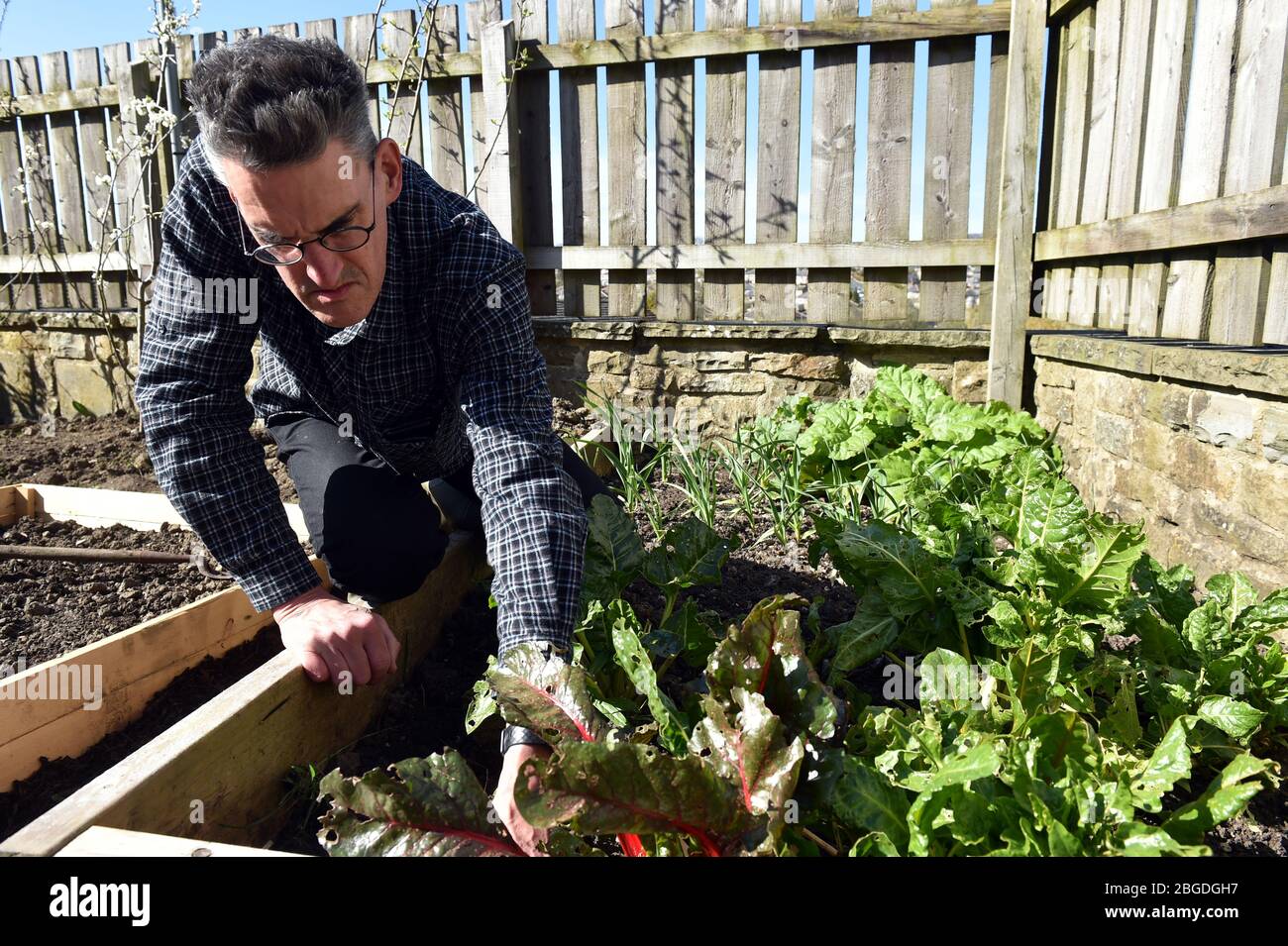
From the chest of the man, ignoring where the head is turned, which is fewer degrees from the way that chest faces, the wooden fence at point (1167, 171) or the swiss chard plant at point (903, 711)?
the swiss chard plant

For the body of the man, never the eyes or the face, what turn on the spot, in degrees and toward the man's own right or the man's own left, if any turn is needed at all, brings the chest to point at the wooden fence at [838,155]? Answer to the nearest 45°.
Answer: approximately 135° to the man's own left

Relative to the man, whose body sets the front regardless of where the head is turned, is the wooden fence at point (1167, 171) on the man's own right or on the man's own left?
on the man's own left

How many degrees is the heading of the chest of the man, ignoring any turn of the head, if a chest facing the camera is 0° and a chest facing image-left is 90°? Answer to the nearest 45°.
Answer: approximately 0°

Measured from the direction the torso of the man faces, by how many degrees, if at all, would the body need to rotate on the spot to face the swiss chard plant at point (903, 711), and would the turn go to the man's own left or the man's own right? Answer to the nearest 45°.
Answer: approximately 45° to the man's own left
